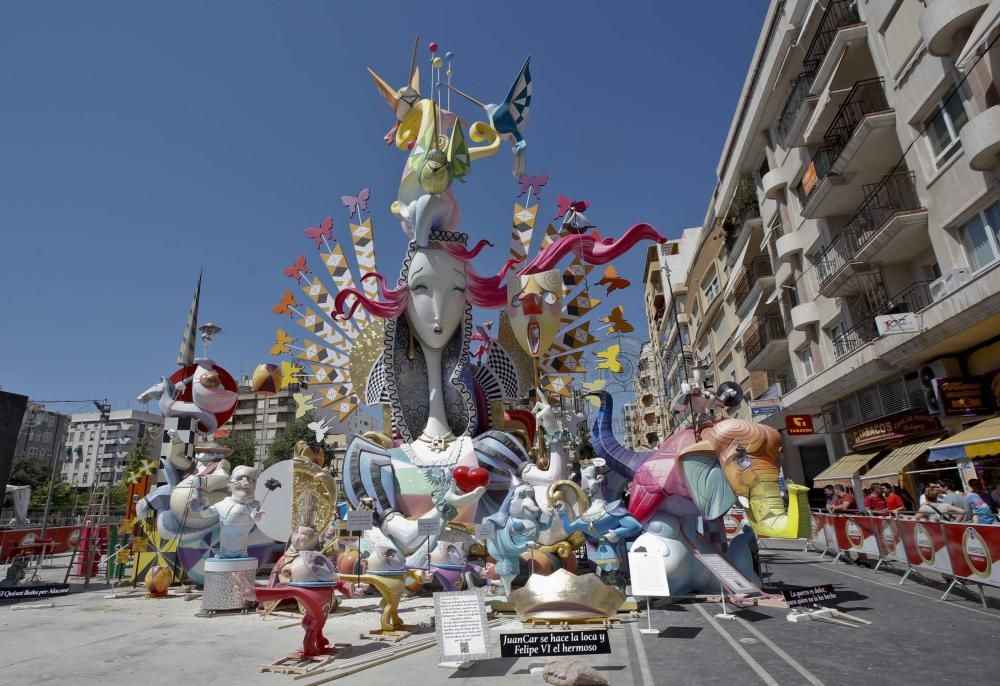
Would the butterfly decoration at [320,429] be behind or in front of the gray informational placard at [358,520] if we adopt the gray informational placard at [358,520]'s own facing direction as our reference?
behind

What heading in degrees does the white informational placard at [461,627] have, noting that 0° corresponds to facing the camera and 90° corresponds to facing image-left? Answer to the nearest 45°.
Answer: approximately 0°

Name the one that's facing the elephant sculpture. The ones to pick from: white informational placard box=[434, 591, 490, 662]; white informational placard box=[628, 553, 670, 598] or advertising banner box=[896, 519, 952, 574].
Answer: the advertising banner

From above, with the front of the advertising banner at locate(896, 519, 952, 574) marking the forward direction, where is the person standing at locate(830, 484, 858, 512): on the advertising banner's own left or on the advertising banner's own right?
on the advertising banner's own right

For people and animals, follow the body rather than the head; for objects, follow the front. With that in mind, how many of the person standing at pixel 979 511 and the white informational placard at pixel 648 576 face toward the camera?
1

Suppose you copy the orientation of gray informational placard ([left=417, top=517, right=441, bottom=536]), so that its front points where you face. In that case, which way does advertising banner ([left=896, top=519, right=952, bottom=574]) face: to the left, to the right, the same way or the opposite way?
to the right

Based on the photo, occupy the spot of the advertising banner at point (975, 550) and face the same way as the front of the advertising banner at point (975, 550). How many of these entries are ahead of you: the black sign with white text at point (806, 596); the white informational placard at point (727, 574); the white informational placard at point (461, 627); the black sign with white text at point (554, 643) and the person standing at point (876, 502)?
4

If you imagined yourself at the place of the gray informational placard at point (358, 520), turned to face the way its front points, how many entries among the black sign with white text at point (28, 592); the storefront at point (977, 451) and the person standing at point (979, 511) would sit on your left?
2

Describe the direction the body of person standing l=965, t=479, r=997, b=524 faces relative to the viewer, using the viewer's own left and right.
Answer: facing to the left of the viewer

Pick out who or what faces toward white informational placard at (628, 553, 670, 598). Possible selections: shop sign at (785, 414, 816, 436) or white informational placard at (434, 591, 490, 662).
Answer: the shop sign

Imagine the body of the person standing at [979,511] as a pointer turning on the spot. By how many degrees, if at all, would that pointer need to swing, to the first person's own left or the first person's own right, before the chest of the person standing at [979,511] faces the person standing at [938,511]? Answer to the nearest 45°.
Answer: approximately 45° to the first person's own left
